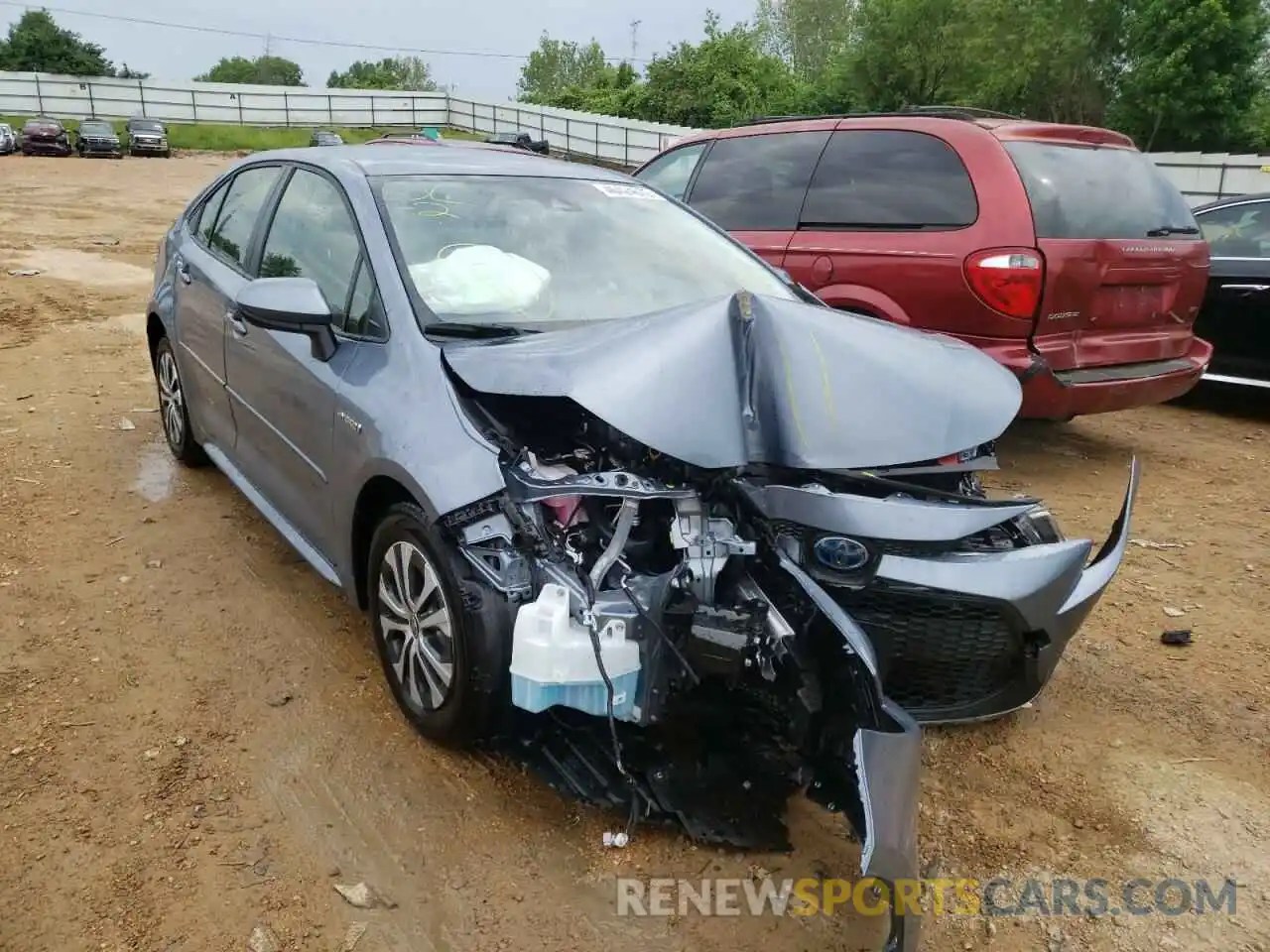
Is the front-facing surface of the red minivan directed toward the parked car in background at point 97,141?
yes

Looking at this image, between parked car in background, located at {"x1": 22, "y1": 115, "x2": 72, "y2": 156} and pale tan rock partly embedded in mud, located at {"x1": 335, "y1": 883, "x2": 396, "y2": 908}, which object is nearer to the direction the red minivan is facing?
the parked car in background

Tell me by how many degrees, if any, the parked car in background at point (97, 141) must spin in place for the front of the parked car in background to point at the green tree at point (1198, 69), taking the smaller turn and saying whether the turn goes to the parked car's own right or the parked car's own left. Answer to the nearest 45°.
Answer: approximately 45° to the parked car's own left

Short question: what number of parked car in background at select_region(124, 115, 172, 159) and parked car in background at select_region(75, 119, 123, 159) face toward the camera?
2

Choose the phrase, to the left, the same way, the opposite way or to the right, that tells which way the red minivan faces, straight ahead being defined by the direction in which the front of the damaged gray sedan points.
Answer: the opposite way

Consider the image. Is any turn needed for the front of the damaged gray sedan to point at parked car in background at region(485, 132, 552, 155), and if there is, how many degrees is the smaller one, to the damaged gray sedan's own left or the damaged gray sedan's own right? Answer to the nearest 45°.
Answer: approximately 135° to the damaged gray sedan's own left

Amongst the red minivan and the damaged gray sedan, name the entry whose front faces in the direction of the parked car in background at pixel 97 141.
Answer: the red minivan

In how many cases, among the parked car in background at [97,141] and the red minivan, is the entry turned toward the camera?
1
